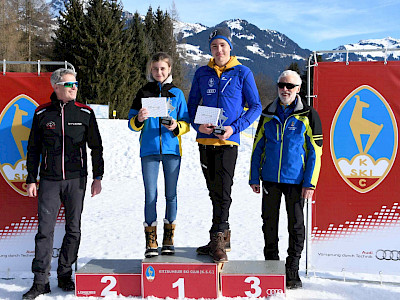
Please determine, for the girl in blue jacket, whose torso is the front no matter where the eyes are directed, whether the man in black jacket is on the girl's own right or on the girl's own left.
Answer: on the girl's own right

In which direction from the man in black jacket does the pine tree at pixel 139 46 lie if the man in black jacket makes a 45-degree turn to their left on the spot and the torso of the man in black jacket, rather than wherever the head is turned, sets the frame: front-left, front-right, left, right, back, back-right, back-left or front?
back-left

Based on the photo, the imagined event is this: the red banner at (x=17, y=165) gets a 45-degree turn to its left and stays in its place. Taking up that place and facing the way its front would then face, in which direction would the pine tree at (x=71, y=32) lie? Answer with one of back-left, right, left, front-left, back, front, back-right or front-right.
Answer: back-left

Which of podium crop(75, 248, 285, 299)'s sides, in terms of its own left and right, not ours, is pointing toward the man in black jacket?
right

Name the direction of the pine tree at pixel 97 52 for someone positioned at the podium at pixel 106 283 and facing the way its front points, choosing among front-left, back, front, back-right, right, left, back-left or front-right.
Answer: back

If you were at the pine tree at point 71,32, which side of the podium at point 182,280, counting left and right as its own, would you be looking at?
back

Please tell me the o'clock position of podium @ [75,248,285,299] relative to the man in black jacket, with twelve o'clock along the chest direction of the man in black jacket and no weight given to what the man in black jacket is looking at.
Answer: The podium is roughly at 10 o'clock from the man in black jacket.

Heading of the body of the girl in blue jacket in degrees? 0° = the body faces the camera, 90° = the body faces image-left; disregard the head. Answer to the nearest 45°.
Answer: approximately 0°
